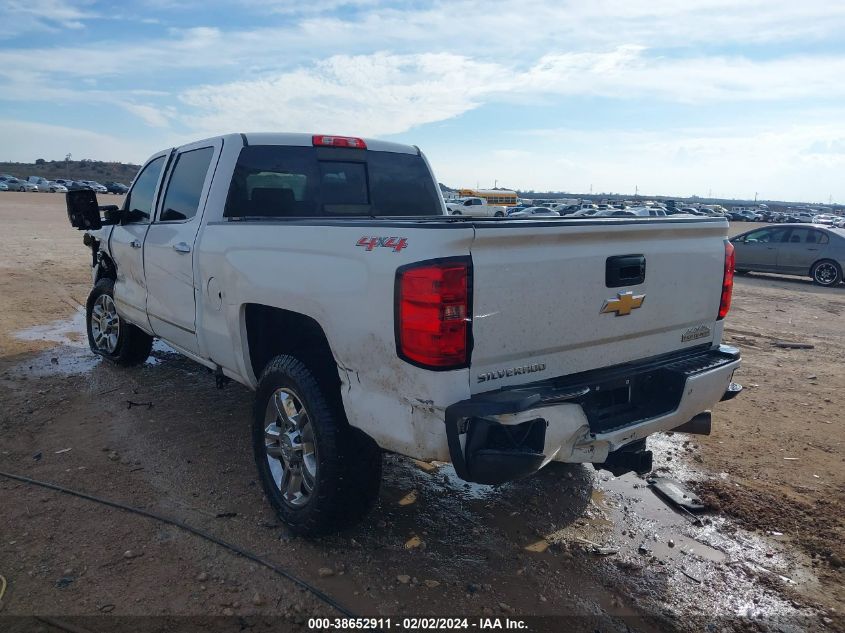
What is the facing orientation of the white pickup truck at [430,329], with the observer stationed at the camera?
facing away from the viewer and to the left of the viewer

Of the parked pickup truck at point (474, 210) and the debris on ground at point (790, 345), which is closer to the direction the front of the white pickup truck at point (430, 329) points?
the parked pickup truck

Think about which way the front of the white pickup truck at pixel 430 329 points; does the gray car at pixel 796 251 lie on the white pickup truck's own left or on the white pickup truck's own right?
on the white pickup truck's own right

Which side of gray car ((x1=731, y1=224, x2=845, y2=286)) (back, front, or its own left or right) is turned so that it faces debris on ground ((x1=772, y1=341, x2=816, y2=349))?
left

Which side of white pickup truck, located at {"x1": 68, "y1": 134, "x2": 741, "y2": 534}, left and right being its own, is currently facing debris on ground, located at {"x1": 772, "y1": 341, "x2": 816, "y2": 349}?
right
